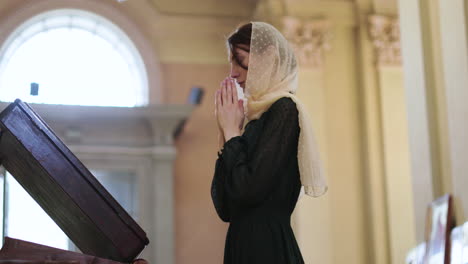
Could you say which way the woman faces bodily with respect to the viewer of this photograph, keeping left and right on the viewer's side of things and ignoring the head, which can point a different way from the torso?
facing to the left of the viewer

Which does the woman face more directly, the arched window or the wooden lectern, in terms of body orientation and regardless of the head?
the wooden lectern

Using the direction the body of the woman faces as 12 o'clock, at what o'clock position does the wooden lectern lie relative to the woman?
The wooden lectern is roughly at 12 o'clock from the woman.

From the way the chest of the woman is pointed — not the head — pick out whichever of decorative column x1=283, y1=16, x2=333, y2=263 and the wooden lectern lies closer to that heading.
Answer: the wooden lectern

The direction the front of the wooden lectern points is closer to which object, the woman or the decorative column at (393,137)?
the woman

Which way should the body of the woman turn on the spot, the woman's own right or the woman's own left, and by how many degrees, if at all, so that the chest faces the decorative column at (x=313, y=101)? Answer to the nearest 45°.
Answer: approximately 90° to the woman's own right

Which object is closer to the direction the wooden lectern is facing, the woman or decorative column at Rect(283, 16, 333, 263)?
the woman

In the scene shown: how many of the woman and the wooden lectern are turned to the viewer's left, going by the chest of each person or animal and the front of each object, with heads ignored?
1

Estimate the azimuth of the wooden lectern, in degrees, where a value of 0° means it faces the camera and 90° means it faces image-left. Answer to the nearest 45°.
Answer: approximately 270°

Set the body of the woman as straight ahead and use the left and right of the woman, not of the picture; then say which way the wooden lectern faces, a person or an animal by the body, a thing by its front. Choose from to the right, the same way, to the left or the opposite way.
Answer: the opposite way
